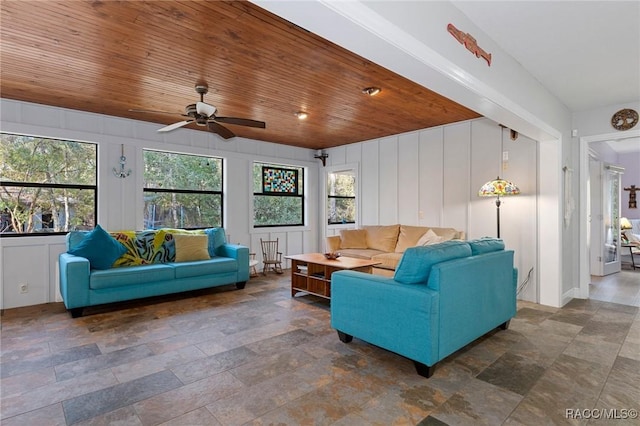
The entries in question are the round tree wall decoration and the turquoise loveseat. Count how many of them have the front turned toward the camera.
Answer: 1

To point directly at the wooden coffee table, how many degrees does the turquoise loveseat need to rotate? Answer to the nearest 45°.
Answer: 0° — it already faces it

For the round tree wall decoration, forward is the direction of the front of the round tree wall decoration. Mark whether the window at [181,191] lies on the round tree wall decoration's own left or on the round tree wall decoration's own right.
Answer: on the round tree wall decoration's own right

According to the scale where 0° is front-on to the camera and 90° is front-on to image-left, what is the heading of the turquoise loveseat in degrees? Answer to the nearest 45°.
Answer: approximately 135°

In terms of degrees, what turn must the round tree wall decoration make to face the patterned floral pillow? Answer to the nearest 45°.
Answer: approximately 45° to its right

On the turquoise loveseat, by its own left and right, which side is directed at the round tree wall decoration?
right

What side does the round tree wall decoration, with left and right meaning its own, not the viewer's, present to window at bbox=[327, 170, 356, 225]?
right

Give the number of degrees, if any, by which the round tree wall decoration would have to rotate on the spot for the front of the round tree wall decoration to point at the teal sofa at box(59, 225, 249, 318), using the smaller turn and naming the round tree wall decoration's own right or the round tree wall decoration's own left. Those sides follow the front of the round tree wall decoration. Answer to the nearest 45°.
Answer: approximately 45° to the round tree wall decoration's own right
